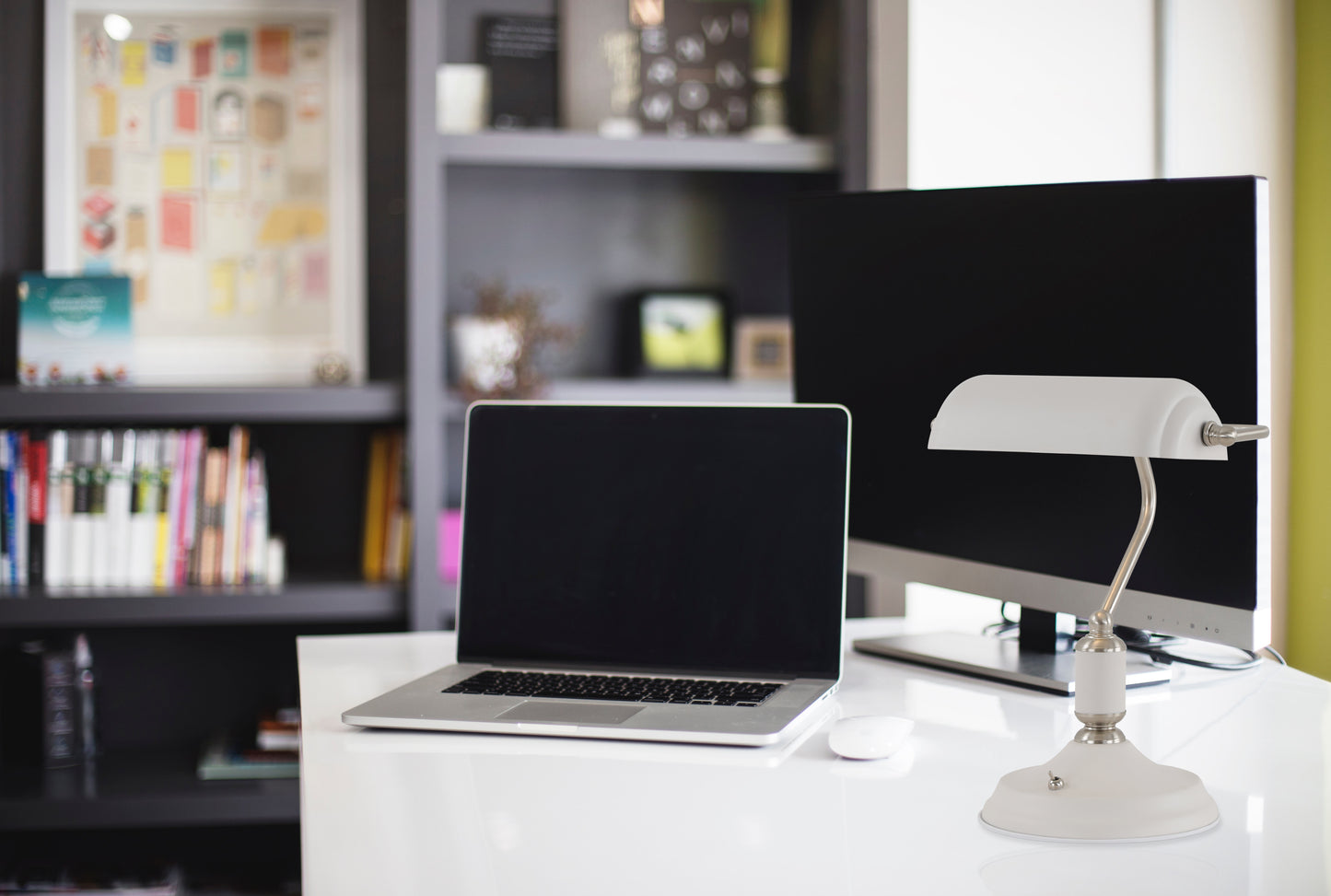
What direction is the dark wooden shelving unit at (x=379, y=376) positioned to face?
toward the camera

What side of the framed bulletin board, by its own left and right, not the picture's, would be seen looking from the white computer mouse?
front

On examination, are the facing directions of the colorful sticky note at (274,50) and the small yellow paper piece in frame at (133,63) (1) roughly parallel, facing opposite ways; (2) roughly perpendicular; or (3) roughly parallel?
roughly parallel

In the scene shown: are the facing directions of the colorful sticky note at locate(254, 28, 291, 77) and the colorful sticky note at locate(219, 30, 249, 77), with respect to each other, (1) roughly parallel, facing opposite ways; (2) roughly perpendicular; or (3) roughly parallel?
roughly parallel

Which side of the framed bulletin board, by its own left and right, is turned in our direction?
front

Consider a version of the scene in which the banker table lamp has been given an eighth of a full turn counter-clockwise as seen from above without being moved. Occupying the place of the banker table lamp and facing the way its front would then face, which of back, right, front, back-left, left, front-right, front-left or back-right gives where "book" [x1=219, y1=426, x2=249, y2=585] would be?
back-right

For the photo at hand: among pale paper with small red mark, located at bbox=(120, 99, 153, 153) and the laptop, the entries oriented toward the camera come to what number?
2

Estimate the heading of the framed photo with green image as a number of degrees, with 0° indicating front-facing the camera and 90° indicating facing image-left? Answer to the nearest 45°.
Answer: approximately 0°

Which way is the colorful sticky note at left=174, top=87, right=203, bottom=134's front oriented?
toward the camera

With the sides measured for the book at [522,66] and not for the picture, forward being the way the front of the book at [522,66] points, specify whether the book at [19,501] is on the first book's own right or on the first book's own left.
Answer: on the first book's own right

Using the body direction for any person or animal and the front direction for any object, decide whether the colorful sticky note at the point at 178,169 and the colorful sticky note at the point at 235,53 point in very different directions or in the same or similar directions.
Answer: same or similar directions

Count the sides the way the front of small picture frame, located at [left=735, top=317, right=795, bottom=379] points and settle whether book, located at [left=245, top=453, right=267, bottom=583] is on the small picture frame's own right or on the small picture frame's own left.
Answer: on the small picture frame's own right
